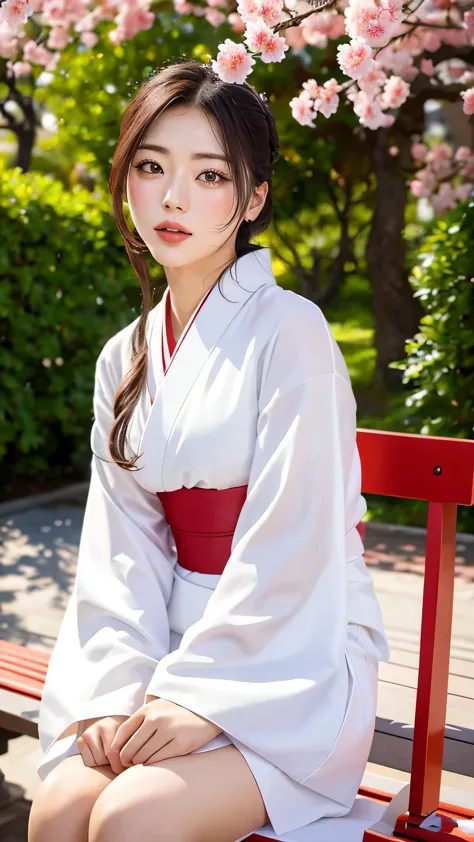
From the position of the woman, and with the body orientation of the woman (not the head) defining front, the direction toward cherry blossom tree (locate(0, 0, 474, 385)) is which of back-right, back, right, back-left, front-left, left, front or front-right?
back-right

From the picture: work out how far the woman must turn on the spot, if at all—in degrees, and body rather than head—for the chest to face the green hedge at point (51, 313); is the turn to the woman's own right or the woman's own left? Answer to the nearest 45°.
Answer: approximately 135° to the woman's own right

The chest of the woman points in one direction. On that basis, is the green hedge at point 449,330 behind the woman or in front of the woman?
behind

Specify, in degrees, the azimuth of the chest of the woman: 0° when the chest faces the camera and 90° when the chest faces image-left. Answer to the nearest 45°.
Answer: approximately 45°
